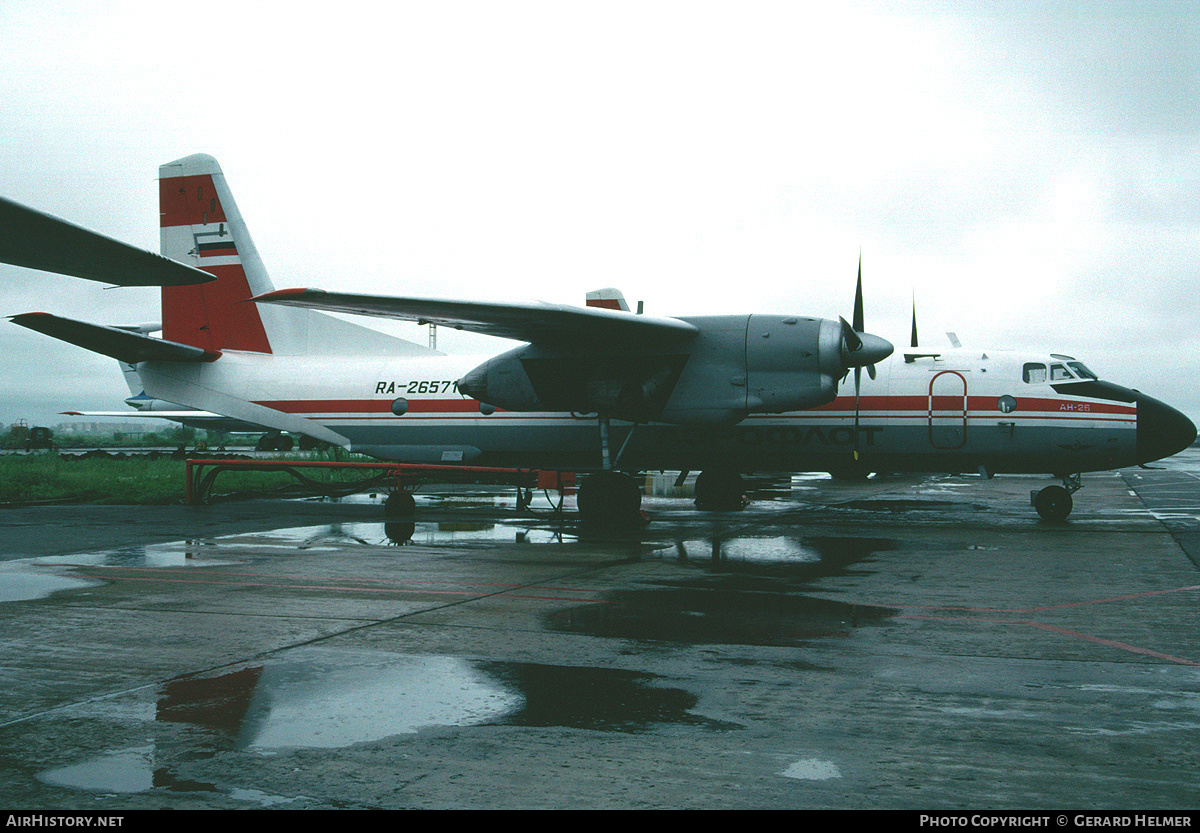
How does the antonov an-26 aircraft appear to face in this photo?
to the viewer's right

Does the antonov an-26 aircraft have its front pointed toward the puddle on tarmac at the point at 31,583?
no

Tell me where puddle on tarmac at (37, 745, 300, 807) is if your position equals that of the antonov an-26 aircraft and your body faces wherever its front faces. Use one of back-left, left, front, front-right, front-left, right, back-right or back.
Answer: right

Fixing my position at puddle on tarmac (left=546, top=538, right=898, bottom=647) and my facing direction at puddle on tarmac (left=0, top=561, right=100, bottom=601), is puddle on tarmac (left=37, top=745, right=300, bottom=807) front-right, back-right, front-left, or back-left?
front-left

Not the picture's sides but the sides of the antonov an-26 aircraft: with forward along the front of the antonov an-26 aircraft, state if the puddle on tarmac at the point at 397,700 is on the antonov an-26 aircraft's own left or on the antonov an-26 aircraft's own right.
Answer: on the antonov an-26 aircraft's own right

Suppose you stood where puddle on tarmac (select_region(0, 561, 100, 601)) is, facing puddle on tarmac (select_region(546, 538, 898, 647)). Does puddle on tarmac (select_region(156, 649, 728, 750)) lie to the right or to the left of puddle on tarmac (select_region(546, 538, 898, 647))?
right
